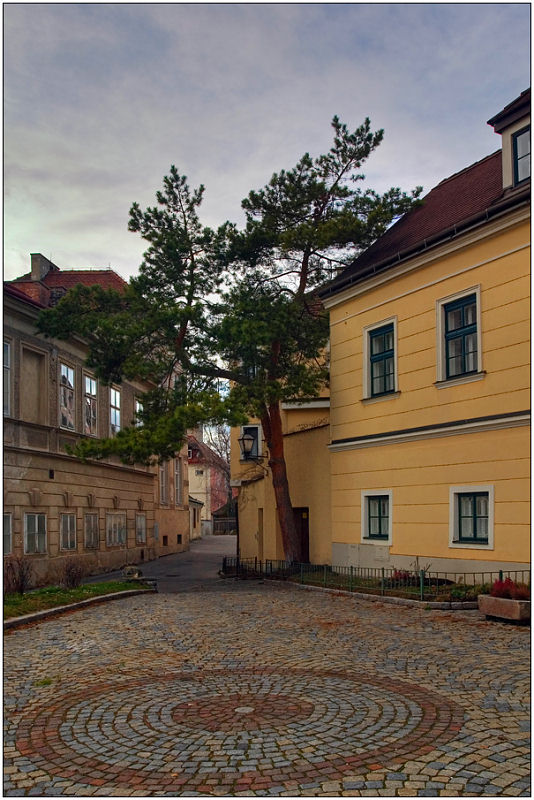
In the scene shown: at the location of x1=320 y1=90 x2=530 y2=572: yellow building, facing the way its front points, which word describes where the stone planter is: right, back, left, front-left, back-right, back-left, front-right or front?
front-left

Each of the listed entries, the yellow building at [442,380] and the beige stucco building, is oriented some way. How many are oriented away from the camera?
0

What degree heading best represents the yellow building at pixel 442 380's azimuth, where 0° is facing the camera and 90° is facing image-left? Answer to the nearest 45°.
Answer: approximately 45°

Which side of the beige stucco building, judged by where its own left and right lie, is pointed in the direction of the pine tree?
front
